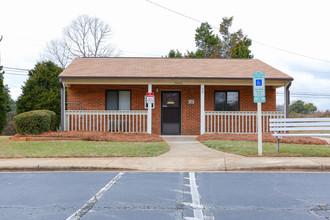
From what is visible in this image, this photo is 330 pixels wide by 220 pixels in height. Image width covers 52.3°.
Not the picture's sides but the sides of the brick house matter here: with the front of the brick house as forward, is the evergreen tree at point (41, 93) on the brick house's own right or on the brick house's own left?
on the brick house's own right

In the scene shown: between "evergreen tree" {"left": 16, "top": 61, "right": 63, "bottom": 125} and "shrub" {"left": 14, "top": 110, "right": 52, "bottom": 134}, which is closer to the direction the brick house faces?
the shrub

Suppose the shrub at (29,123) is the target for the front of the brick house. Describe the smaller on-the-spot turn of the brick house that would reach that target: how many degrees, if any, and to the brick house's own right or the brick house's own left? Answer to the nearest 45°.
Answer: approximately 45° to the brick house's own right

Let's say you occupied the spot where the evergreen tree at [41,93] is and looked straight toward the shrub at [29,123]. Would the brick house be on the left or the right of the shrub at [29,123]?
left

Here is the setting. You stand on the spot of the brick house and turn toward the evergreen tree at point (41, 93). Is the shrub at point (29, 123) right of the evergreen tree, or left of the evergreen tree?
left

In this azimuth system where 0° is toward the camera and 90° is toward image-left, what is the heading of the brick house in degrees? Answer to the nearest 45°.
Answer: approximately 0°
